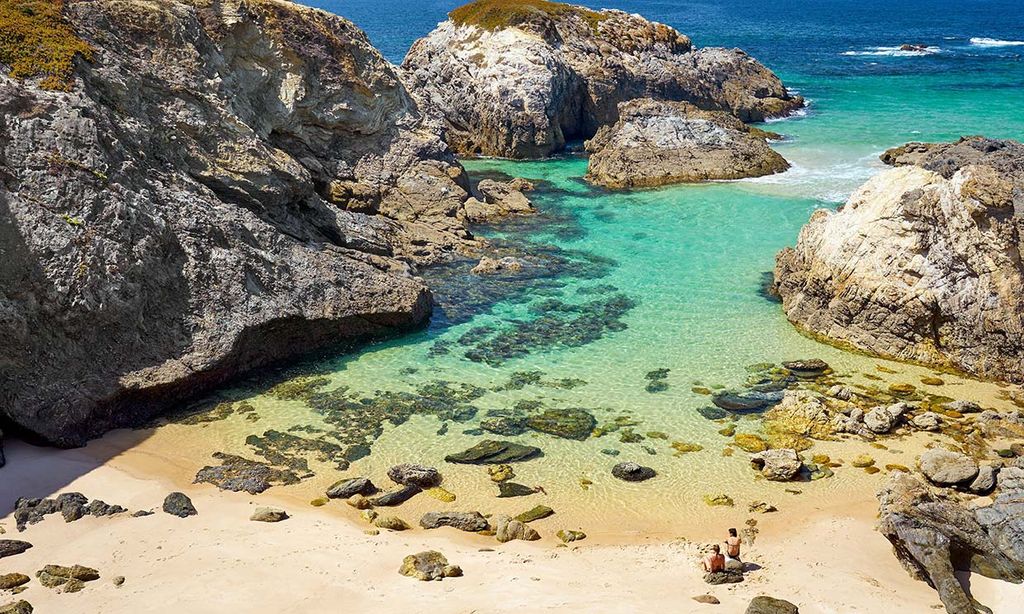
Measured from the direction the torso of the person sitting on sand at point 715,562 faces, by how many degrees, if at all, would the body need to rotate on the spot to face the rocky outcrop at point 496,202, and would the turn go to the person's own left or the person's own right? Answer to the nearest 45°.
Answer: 0° — they already face it

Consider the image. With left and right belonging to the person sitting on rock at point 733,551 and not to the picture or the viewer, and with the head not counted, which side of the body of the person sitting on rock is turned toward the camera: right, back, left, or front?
back

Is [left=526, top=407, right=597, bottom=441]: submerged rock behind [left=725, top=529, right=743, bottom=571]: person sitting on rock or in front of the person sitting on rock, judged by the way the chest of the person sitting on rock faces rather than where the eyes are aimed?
in front

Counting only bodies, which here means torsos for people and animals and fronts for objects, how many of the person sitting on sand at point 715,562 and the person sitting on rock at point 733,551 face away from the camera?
2

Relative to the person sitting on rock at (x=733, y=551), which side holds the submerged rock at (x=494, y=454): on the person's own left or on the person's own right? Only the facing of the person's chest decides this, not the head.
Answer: on the person's own left

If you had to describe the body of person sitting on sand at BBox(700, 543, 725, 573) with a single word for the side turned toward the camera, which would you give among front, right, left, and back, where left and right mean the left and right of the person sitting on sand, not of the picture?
back

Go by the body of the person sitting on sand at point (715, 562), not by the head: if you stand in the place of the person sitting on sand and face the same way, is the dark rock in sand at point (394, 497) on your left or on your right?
on your left

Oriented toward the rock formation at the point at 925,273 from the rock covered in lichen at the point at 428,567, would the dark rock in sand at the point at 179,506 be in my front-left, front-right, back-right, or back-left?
back-left

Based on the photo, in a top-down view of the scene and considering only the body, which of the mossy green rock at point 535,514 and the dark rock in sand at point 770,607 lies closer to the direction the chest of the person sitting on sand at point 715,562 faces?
the mossy green rock

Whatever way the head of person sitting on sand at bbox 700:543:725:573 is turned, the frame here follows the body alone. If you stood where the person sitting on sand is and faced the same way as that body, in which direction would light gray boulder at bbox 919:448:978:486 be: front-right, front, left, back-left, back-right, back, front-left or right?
front-right

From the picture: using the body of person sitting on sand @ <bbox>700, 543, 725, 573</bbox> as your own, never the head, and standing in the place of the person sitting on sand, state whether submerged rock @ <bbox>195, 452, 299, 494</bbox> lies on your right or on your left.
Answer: on your left
